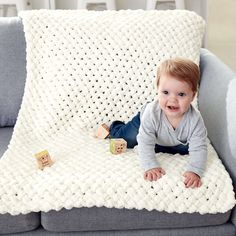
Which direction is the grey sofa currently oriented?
toward the camera
